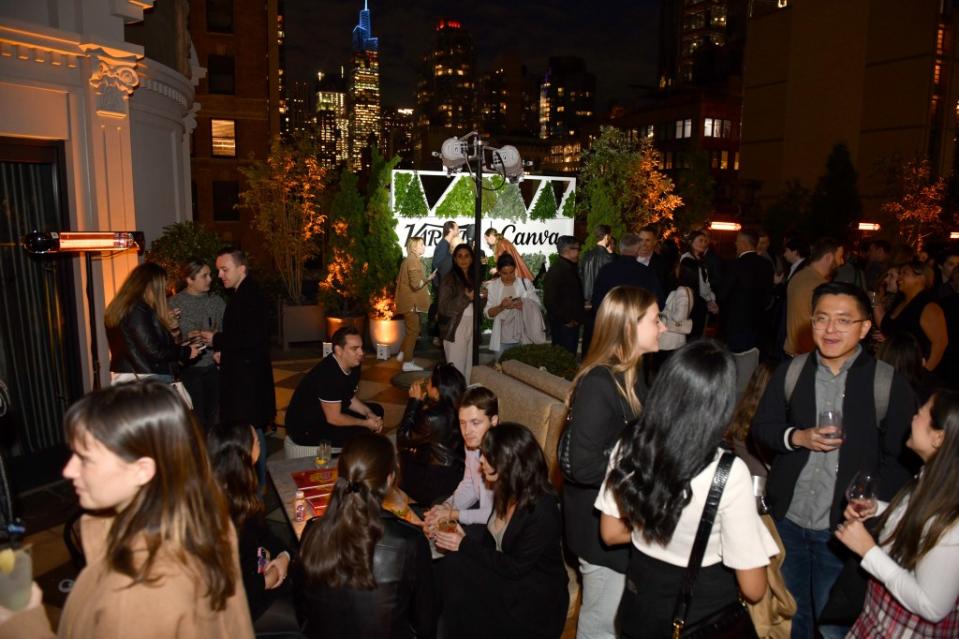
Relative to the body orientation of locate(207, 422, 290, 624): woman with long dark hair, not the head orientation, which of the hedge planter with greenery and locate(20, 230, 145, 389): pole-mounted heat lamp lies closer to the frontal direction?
the hedge planter with greenery

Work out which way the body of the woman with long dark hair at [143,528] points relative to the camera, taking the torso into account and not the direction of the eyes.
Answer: to the viewer's left

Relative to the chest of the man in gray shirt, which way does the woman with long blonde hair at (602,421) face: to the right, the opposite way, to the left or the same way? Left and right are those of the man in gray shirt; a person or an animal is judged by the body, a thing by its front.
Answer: to the left

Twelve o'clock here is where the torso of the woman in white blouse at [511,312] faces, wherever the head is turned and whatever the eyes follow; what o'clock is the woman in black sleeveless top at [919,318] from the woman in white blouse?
The woman in black sleeveless top is roughly at 10 o'clock from the woman in white blouse.

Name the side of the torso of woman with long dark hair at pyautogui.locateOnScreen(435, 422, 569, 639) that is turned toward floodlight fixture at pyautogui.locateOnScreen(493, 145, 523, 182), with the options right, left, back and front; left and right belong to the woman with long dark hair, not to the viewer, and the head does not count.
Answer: right

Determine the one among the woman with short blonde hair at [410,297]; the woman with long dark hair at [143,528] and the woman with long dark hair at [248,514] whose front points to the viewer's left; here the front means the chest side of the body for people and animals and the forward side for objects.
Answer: the woman with long dark hair at [143,528]

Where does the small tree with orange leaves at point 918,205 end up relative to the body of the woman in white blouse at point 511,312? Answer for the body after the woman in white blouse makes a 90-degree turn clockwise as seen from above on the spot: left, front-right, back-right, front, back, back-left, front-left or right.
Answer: back-right

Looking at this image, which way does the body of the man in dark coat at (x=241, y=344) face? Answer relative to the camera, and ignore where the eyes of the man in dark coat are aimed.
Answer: to the viewer's left

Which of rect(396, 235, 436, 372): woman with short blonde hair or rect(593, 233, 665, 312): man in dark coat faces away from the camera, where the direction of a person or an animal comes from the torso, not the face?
the man in dark coat

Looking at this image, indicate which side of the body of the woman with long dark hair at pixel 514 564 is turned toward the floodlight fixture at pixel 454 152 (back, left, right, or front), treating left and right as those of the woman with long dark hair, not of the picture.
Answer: right

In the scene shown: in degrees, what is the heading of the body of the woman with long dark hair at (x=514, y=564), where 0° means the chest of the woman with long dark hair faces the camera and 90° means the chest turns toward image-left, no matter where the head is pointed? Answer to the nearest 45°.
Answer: approximately 90°

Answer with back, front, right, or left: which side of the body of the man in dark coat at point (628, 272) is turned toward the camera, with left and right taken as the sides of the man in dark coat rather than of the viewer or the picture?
back

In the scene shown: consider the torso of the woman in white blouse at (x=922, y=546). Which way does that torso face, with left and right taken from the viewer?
facing to the left of the viewer

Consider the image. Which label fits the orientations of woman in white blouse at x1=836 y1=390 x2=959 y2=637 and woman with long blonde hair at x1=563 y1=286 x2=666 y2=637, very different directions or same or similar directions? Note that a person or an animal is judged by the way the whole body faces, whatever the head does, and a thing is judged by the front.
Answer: very different directions

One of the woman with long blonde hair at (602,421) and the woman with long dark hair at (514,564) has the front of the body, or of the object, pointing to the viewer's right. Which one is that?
the woman with long blonde hair
